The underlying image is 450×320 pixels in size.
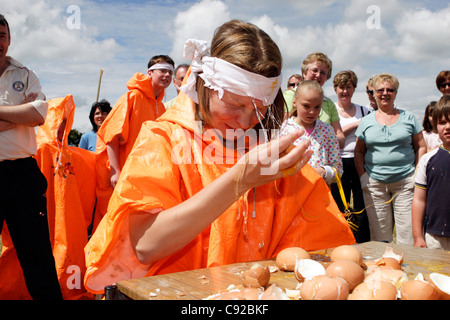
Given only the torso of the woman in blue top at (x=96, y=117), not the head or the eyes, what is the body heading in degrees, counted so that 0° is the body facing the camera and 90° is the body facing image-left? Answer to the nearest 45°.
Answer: approximately 315°

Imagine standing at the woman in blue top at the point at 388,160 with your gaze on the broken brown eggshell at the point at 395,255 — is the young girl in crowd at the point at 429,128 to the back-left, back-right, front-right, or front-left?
back-left

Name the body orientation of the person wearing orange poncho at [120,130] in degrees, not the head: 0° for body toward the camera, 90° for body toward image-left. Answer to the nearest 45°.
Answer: approximately 315°

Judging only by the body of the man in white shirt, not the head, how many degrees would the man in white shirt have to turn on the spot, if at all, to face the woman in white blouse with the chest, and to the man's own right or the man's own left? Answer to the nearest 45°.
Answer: approximately 90° to the man's own left
